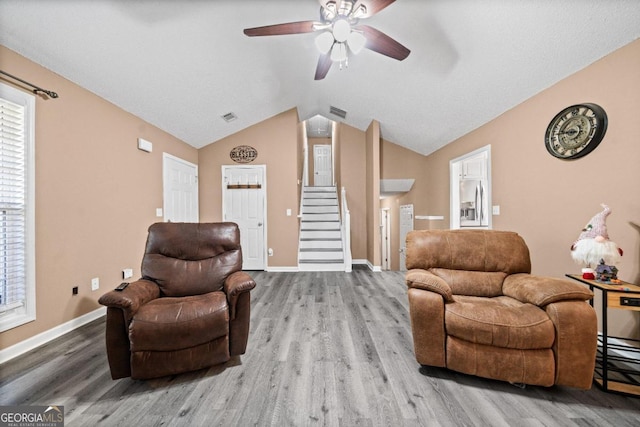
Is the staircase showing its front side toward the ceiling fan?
yes

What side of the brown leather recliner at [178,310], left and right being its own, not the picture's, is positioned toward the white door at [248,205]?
back

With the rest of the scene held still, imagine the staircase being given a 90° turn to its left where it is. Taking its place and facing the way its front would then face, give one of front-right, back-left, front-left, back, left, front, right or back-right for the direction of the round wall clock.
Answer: front-right

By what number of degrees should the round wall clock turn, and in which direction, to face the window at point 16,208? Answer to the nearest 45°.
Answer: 0° — it already faces it

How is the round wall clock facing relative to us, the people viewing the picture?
facing the viewer and to the left of the viewer

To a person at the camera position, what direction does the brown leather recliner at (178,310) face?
facing the viewer

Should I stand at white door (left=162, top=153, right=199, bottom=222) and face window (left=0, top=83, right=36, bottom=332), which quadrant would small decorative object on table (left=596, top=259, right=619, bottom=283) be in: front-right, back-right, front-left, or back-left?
front-left

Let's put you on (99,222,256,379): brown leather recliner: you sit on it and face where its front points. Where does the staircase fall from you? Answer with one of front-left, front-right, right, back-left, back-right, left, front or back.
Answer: back-left

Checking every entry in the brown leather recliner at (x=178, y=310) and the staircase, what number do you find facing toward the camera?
2

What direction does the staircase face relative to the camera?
toward the camera

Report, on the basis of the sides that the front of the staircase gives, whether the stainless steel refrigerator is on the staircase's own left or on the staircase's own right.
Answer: on the staircase's own left

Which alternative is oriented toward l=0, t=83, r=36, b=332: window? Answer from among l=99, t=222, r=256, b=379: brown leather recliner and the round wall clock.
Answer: the round wall clock

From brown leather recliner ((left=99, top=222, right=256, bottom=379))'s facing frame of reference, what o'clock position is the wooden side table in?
The wooden side table is roughly at 10 o'clock from the brown leather recliner.
